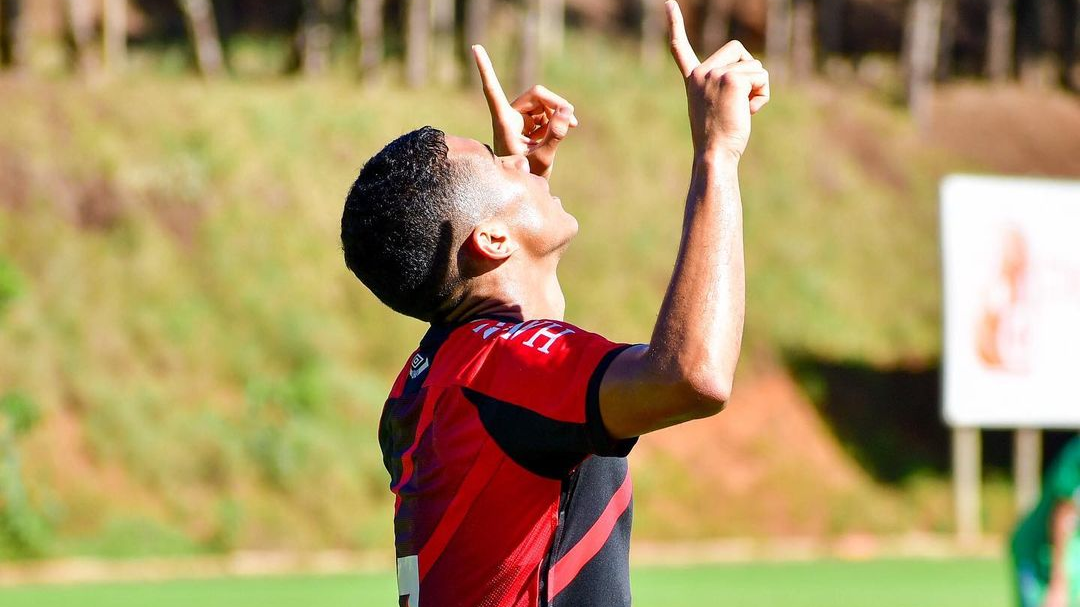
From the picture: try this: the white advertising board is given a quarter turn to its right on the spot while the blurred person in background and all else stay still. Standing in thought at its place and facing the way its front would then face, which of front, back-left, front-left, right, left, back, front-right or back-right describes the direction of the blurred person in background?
left

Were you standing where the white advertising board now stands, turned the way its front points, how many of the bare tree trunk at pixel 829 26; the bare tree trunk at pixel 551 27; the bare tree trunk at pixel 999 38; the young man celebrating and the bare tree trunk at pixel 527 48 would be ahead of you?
1

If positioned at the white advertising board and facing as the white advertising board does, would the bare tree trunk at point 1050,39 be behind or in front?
behind

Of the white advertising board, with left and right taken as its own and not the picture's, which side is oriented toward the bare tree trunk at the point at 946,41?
back

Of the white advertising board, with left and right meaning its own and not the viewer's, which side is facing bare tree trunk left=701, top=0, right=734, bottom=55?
back

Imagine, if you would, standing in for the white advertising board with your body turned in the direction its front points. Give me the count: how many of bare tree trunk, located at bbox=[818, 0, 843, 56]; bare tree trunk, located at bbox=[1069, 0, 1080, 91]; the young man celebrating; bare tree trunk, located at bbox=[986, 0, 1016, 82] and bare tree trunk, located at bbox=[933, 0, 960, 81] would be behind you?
4

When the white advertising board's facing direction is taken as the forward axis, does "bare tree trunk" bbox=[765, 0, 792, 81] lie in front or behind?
behind

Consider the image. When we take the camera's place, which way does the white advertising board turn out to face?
facing the viewer

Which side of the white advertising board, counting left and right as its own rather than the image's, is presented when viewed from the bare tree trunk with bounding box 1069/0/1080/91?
back

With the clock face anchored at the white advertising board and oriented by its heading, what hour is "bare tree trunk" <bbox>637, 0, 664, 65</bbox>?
The bare tree trunk is roughly at 5 o'clock from the white advertising board.

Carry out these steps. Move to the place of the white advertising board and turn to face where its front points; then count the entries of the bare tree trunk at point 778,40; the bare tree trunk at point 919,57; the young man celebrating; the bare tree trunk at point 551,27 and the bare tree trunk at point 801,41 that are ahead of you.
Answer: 1

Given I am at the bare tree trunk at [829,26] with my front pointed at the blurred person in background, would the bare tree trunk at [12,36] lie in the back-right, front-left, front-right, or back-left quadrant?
front-right

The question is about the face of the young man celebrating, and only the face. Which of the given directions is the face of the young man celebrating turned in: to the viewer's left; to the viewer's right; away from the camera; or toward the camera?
to the viewer's right

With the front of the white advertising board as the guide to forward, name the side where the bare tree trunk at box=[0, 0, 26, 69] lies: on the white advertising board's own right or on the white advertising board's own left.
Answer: on the white advertising board's own right

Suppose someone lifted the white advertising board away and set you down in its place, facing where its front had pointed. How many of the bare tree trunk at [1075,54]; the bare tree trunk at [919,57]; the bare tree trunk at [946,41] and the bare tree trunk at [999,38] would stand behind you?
4

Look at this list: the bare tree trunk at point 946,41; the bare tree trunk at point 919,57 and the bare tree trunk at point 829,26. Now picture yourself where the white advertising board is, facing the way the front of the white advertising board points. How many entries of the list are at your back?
3

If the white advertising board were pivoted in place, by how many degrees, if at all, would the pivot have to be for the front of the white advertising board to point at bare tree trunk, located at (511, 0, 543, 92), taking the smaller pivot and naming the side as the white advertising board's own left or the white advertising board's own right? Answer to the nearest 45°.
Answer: approximately 135° to the white advertising board's own right
